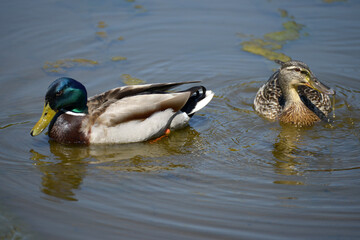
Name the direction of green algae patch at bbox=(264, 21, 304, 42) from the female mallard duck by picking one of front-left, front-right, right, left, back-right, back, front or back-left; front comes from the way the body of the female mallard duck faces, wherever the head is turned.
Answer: back

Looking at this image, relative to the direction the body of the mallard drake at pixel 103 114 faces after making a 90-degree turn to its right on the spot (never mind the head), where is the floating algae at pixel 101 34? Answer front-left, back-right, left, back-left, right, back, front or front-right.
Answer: front

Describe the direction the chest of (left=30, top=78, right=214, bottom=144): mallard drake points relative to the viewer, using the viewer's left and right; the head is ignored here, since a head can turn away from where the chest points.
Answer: facing to the left of the viewer

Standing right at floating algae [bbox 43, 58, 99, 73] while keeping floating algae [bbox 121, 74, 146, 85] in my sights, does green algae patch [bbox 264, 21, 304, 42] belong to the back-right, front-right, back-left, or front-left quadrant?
front-left

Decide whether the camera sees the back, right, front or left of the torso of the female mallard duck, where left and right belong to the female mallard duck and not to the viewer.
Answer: front

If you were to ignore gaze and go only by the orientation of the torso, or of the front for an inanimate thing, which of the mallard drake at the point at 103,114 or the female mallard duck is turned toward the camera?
the female mallard duck

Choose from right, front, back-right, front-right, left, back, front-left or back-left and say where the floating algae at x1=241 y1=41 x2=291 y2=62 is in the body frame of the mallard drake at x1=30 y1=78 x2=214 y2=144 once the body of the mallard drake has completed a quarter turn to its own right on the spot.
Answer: front-right

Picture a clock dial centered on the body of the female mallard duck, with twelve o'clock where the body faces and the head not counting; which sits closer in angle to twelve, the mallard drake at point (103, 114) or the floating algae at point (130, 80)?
the mallard drake

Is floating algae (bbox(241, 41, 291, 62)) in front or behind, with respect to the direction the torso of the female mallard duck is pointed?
behind

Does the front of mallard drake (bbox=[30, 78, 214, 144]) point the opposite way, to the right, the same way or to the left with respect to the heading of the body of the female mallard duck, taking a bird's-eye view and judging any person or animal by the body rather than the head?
to the right

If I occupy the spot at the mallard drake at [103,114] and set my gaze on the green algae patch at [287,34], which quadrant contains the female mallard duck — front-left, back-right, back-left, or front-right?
front-right
